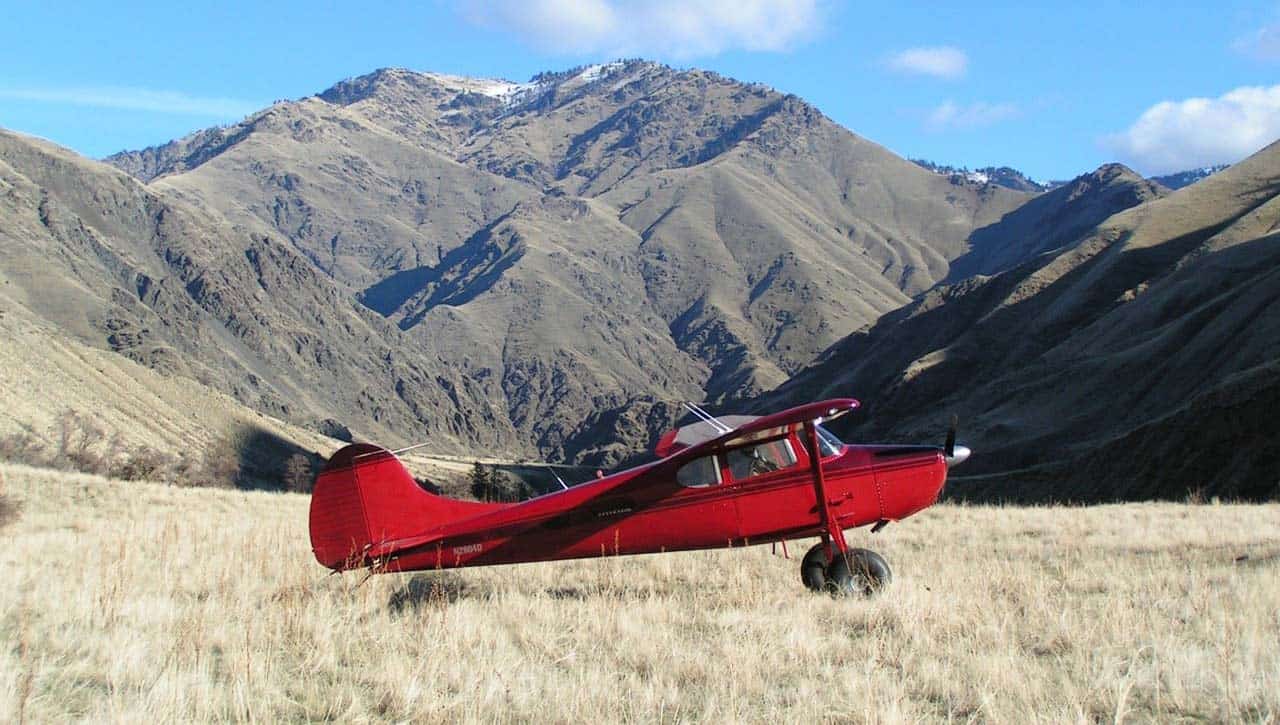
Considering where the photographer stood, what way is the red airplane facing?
facing to the right of the viewer
